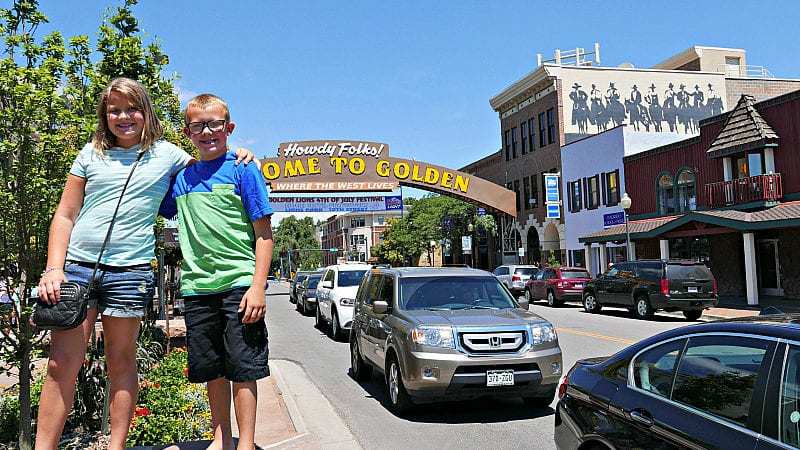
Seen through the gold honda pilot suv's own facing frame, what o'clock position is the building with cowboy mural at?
The building with cowboy mural is roughly at 8 o'clock from the gold honda pilot suv.

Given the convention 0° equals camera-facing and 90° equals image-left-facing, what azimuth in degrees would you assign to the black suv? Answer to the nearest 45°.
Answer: approximately 135°

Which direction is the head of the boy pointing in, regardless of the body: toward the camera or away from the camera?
toward the camera

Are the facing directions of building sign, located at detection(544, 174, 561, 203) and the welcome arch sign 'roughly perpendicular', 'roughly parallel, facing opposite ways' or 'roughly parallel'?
roughly parallel

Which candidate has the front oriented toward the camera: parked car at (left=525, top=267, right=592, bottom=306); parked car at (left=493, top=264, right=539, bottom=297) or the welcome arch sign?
the welcome arch sign

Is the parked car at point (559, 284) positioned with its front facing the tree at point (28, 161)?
no

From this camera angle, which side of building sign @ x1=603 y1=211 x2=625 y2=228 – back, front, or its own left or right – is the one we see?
front

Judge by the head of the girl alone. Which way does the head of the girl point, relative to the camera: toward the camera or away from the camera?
toward the camera

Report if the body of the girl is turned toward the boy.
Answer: no

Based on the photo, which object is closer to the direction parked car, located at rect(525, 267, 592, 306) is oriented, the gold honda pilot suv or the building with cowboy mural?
the building with cowboy mural

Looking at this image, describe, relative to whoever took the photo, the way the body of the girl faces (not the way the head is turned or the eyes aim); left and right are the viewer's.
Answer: facing the viewer

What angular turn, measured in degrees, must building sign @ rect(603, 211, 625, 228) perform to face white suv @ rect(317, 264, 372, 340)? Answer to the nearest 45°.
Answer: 0° — it already faces it

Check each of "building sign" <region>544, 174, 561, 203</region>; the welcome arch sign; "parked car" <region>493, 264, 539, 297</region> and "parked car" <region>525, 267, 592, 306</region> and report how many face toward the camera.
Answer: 2

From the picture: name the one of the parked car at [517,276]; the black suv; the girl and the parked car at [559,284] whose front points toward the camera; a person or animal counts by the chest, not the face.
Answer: the girl

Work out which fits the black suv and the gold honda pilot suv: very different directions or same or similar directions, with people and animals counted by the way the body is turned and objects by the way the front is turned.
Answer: very different directions

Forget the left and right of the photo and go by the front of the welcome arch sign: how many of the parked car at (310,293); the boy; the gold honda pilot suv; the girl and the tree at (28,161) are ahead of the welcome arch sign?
5
